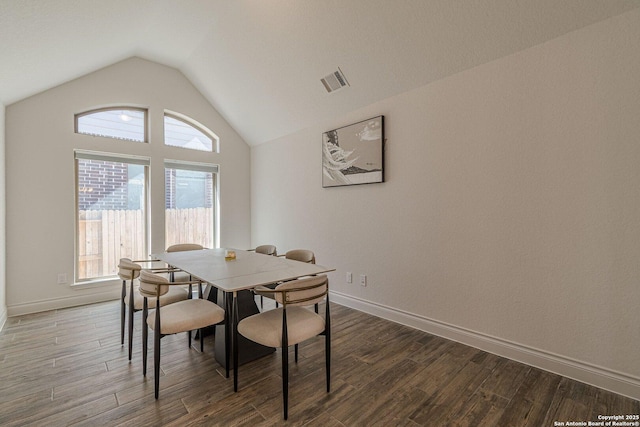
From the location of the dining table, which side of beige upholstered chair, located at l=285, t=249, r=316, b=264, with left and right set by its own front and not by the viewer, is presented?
front

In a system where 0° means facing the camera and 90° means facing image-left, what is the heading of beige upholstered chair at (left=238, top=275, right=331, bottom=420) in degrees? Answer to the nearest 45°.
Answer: approximately 135°

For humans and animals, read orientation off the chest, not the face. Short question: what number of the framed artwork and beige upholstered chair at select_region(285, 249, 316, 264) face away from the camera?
0

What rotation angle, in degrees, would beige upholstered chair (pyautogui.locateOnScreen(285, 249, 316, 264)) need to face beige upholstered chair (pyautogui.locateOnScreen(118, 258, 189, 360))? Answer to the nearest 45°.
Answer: approximately 45° to its right

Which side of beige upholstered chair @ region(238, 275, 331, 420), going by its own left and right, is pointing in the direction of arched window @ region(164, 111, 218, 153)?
front

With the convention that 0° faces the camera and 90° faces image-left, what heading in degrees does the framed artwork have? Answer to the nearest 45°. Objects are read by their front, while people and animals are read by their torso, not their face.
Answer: approximately 45°

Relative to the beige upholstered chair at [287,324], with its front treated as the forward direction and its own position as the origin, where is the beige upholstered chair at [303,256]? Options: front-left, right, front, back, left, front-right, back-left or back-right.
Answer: front-right

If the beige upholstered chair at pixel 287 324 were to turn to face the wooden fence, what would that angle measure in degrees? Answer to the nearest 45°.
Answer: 0° — it already faces it
